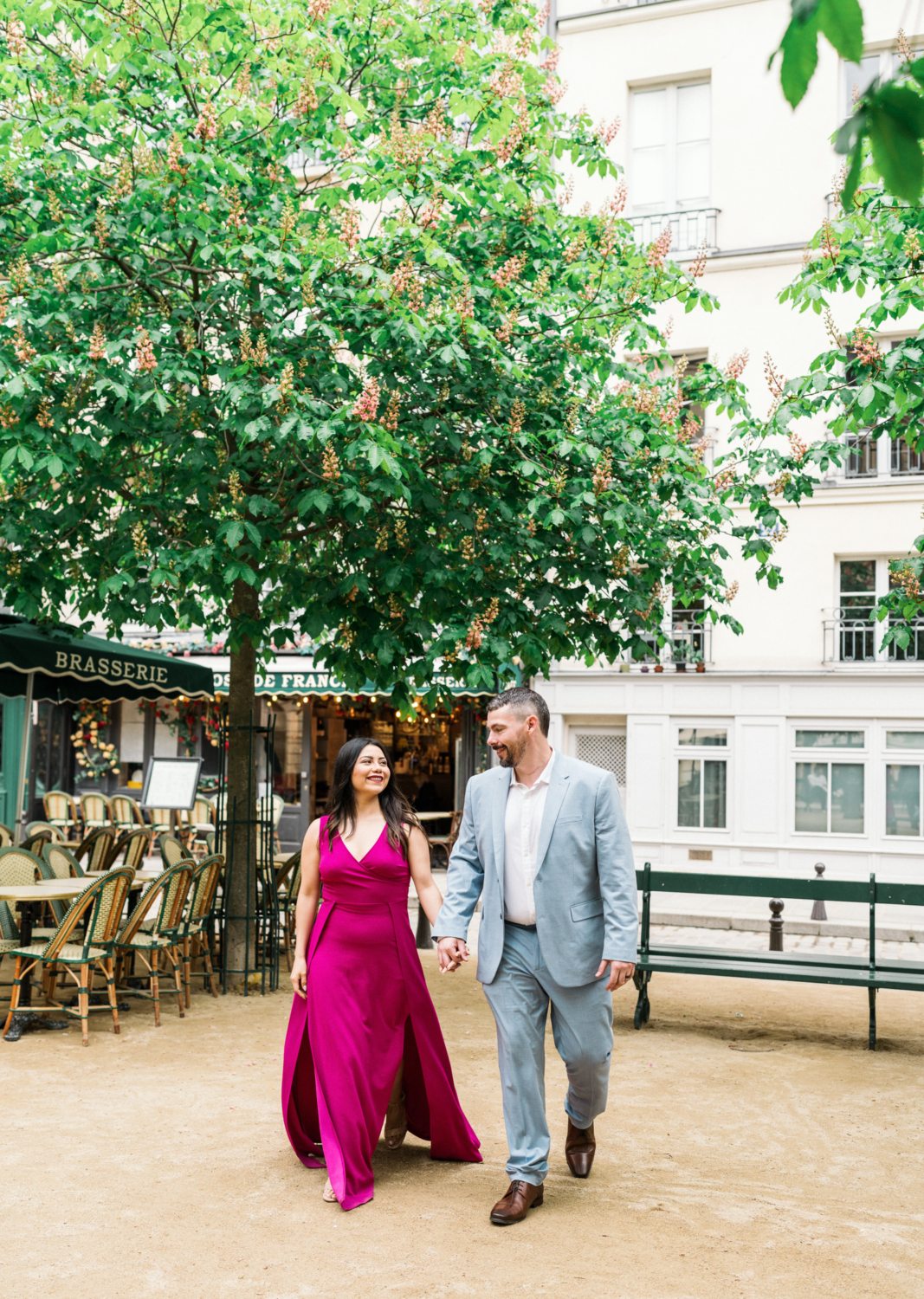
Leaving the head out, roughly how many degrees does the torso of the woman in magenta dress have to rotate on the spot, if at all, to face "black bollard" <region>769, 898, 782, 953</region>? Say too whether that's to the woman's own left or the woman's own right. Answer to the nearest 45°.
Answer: approximately 135° to the woman's own left

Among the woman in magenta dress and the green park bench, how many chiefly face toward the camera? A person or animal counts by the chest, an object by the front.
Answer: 2

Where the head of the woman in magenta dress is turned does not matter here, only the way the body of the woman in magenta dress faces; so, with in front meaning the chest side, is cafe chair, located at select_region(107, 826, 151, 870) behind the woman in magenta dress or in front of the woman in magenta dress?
behind

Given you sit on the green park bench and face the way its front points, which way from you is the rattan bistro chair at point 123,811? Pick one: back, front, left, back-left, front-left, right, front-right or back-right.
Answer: back-right

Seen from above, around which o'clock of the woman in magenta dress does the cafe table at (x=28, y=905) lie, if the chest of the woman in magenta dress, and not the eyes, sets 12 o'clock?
The cafe table is roughly at 5 o'clock from the woman in magenta dress.

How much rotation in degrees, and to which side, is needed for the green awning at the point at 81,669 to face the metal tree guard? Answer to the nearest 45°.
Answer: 0° — it already faces it
